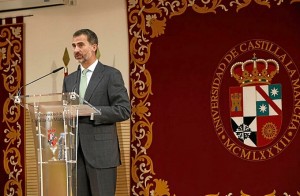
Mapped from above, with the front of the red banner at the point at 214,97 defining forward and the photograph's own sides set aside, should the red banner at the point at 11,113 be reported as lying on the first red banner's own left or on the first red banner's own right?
on the first red banner's own right

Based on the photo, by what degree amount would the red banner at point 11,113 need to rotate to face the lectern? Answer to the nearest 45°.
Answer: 0° — it already faces it

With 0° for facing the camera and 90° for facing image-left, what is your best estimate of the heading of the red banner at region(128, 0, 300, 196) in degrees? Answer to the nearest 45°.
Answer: approximately 0°

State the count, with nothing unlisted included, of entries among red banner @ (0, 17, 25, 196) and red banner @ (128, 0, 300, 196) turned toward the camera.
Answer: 2

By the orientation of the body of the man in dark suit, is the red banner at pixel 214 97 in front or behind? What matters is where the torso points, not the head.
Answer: behind
